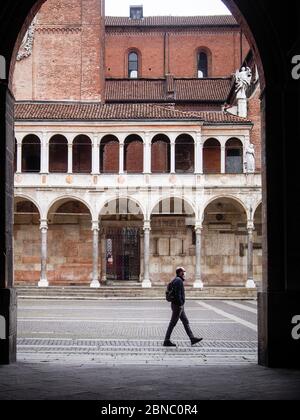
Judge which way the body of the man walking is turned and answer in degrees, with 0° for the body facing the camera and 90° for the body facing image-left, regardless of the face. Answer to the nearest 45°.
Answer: approximately 270°

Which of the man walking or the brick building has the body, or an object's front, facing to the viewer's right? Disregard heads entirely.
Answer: the man walking

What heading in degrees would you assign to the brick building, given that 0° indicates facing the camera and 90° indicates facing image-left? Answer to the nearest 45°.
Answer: approximately 0°

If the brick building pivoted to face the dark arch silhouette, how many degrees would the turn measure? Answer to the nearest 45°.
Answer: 0° — it already faces it

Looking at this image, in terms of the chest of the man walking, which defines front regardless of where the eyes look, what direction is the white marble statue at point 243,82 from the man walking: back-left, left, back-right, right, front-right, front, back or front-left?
left

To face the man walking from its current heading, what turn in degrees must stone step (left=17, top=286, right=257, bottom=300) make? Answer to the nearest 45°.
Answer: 0° — it already faces them

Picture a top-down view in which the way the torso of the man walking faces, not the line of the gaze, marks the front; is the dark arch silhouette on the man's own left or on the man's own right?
on the man's own right

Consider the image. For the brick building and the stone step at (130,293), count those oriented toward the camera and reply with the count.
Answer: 2
